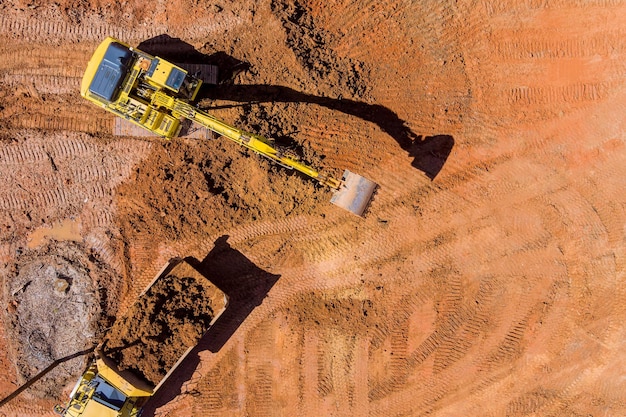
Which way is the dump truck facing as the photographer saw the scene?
facing the viewer and to the left of the viewer
